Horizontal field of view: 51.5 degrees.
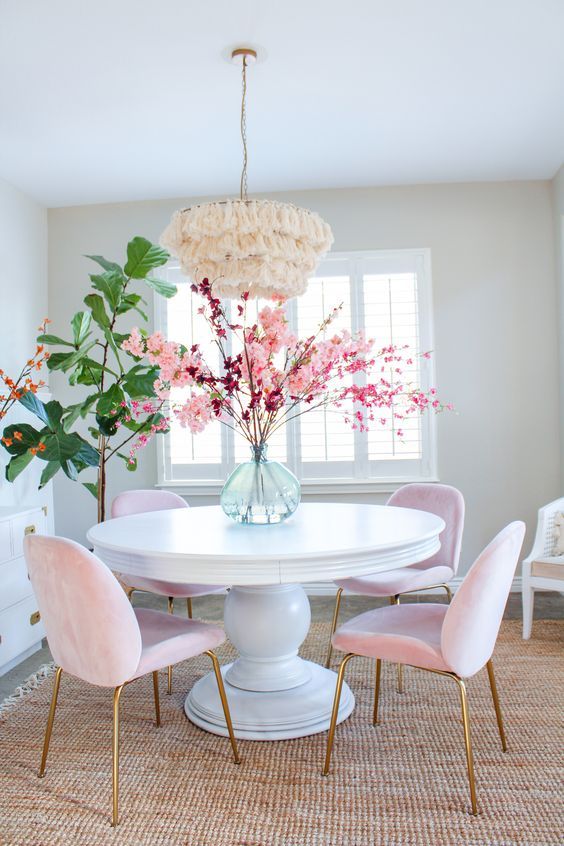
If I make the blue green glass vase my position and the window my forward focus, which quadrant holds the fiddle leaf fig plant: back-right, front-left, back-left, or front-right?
front-left

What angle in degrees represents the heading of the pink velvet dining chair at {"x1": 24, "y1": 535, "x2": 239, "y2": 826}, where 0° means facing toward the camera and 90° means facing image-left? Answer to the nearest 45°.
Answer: approximately 225°

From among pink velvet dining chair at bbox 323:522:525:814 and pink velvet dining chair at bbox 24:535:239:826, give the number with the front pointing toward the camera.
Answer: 0

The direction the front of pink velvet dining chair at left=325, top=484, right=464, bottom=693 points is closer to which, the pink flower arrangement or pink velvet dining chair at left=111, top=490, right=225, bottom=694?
the pink flower arrangement

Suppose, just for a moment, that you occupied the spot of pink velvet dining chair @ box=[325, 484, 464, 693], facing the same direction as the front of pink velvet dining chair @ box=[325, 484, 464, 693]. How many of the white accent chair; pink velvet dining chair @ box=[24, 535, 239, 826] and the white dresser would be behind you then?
1

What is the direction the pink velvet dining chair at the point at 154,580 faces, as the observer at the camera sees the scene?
facing the viewer and to the right of the viewer

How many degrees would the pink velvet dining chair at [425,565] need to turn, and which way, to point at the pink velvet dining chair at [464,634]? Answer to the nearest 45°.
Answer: approximately 45° to its left

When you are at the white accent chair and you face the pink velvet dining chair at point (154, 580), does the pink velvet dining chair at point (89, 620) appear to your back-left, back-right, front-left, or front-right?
front-left

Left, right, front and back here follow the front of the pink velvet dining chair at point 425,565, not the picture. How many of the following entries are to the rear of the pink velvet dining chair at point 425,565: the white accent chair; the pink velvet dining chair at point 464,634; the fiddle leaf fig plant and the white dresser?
1

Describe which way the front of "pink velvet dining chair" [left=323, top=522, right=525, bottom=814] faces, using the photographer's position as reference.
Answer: facing away from the viewer and to the left of the viewer

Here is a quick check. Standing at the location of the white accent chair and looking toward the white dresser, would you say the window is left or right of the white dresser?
right

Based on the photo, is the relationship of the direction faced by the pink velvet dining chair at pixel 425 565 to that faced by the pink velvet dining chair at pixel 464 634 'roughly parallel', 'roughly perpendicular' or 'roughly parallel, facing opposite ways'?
roughly perpendicular

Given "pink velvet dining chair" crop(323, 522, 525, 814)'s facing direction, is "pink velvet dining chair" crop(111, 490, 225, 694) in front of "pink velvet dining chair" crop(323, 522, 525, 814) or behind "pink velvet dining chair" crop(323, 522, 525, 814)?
in front

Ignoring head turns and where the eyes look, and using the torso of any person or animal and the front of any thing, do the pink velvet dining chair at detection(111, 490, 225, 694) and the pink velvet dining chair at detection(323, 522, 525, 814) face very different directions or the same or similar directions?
very different directions

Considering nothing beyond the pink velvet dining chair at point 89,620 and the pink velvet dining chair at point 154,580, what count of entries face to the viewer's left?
0

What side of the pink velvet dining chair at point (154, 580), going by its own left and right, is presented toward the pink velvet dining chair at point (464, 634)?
front

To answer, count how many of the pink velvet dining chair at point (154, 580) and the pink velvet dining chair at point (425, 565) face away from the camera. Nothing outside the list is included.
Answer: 0

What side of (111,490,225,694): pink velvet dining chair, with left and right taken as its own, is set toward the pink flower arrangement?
front
